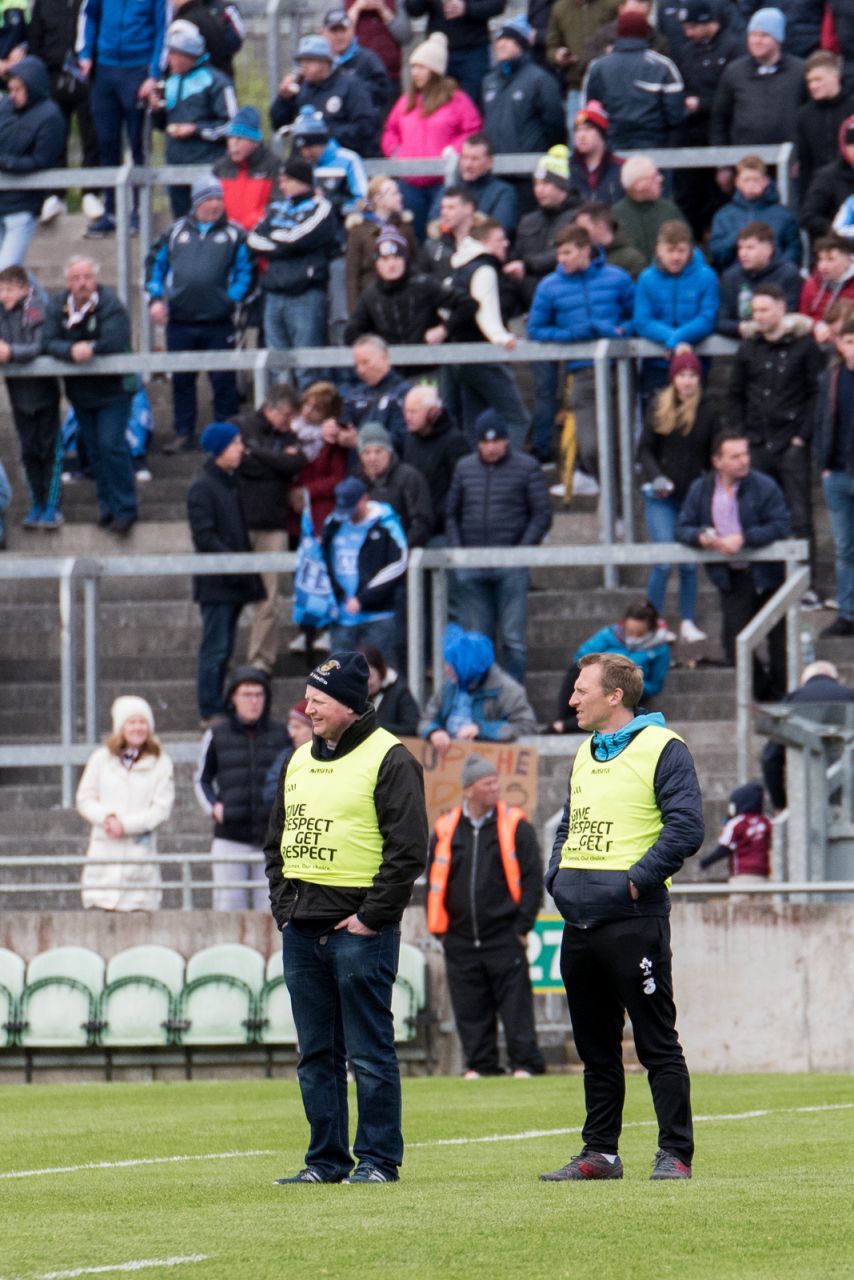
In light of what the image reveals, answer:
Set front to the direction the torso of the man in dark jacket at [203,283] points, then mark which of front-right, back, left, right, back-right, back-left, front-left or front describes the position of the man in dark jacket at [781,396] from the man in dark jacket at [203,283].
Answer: front-left

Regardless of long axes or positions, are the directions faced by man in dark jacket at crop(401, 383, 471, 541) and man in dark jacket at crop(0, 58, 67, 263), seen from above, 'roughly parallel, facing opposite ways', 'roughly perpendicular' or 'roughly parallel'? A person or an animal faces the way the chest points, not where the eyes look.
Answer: roughly parallel

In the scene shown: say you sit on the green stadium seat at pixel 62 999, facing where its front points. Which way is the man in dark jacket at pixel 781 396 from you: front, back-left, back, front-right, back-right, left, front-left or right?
left

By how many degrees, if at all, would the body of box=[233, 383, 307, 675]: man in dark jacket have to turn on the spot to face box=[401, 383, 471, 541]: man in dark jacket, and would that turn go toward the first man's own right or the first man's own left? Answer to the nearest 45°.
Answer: approximately 45° to the first man's own left

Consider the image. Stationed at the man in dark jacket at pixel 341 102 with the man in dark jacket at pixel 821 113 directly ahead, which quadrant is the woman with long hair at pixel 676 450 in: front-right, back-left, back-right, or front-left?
front-right

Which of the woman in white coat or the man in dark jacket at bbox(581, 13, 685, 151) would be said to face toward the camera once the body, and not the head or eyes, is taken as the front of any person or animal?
the woman in white coat

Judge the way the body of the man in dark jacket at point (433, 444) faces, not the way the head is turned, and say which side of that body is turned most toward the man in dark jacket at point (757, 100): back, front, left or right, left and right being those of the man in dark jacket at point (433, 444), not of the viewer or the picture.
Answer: back

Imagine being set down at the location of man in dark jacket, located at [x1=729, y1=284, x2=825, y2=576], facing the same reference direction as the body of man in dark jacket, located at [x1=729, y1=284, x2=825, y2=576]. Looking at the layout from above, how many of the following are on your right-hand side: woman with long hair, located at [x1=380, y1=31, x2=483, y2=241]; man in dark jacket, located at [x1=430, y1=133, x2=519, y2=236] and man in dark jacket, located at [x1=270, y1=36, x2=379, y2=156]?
3

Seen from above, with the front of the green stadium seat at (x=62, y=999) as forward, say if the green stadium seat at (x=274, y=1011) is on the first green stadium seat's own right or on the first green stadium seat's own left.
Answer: on the first green stadium seat's own left

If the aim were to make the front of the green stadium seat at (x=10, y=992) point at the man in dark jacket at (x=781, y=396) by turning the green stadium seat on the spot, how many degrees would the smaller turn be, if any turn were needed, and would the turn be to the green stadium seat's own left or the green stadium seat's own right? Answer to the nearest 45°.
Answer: approximately 90° to the green stadium seat's own left

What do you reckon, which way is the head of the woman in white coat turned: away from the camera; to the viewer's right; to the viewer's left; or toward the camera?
toward the camera

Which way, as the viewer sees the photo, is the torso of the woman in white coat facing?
toward the camera

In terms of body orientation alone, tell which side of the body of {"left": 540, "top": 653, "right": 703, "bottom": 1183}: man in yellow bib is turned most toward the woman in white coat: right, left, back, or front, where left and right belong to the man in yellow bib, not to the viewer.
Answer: right

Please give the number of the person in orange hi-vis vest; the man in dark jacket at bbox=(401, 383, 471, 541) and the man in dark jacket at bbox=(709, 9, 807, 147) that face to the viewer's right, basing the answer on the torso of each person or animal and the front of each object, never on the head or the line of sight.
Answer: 0

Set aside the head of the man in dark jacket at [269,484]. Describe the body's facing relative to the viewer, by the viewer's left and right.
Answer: facing the viewer and to the right of the viewer

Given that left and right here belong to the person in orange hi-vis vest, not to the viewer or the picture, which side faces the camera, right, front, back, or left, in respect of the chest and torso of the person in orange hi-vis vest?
front

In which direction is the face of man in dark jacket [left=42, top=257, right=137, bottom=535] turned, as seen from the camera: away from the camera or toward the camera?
toward the camera
